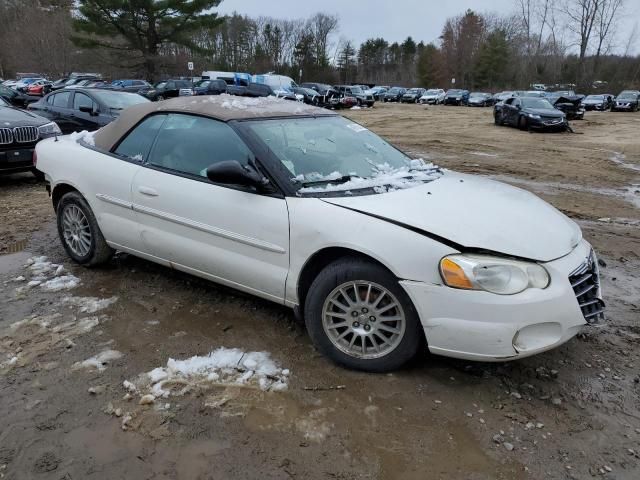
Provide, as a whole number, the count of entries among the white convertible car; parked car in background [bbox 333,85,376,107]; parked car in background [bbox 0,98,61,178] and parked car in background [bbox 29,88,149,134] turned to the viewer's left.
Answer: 0

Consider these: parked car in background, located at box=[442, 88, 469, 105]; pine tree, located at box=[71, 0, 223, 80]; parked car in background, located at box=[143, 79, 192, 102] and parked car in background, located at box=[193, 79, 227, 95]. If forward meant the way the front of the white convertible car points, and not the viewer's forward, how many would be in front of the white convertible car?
0

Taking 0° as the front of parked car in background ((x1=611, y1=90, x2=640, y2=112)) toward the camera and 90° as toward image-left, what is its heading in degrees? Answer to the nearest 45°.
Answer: approximately 45°

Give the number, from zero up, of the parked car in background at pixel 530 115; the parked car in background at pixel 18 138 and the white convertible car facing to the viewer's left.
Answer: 0

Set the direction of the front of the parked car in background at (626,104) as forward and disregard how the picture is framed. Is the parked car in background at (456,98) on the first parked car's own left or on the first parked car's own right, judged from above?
on the first parked car's own right

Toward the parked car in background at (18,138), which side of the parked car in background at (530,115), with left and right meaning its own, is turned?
right

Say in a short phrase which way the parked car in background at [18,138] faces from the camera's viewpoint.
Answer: facing the viewer and to the right of the viewer

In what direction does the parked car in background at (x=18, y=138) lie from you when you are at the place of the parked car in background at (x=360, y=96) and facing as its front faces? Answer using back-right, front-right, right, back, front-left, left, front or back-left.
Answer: front-right

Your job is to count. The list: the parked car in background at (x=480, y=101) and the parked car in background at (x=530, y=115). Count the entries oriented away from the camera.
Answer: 0

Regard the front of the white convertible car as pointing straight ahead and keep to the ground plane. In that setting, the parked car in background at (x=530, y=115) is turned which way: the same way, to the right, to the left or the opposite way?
the same way

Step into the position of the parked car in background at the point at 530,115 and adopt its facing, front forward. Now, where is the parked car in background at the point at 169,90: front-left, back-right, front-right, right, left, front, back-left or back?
back-right

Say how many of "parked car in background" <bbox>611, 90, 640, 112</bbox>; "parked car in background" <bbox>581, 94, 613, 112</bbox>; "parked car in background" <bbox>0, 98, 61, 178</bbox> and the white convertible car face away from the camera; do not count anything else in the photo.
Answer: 0

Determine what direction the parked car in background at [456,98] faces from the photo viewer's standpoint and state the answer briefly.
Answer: facing the viewer and to the left of the viewer

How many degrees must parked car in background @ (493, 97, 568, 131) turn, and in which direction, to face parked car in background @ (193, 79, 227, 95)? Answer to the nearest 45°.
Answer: approximately 135° to its right

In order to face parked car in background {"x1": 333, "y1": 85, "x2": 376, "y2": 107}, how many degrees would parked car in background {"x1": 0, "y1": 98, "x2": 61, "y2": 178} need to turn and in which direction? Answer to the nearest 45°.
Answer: approximately 90° to its left
